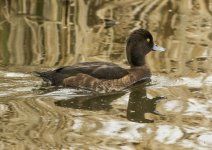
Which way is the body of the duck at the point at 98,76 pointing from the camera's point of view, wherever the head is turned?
to the viewer's right
